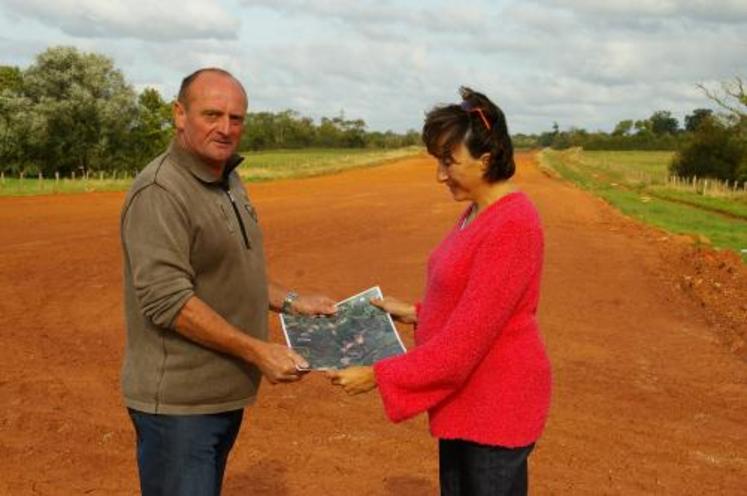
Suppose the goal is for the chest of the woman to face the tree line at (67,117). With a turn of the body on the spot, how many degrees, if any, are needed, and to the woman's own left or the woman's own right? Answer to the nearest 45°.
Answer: approximately 45° to the woman's own right

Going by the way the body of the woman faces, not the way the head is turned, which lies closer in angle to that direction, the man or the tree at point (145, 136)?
the man

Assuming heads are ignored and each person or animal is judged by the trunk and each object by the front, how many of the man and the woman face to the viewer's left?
1

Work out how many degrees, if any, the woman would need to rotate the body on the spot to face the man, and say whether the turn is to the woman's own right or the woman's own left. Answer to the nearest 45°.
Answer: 0° — they already face them

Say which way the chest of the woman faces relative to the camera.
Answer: to the viewer's left

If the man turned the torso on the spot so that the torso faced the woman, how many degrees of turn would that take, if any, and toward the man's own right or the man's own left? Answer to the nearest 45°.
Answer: approximately 45° to the man's own left

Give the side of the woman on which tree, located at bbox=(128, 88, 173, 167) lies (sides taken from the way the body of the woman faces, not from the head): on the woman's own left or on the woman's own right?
on the woman's own right

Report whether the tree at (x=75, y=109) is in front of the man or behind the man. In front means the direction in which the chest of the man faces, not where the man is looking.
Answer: behind

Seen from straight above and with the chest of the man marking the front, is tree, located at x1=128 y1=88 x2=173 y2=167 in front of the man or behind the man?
behind

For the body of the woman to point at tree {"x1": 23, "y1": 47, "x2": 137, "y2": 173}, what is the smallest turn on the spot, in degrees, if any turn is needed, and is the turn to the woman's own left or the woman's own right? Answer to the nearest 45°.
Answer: approximately 45° to the woman's own right

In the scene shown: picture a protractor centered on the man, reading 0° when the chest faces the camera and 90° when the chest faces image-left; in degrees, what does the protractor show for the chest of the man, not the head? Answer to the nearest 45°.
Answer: approximately 315°
